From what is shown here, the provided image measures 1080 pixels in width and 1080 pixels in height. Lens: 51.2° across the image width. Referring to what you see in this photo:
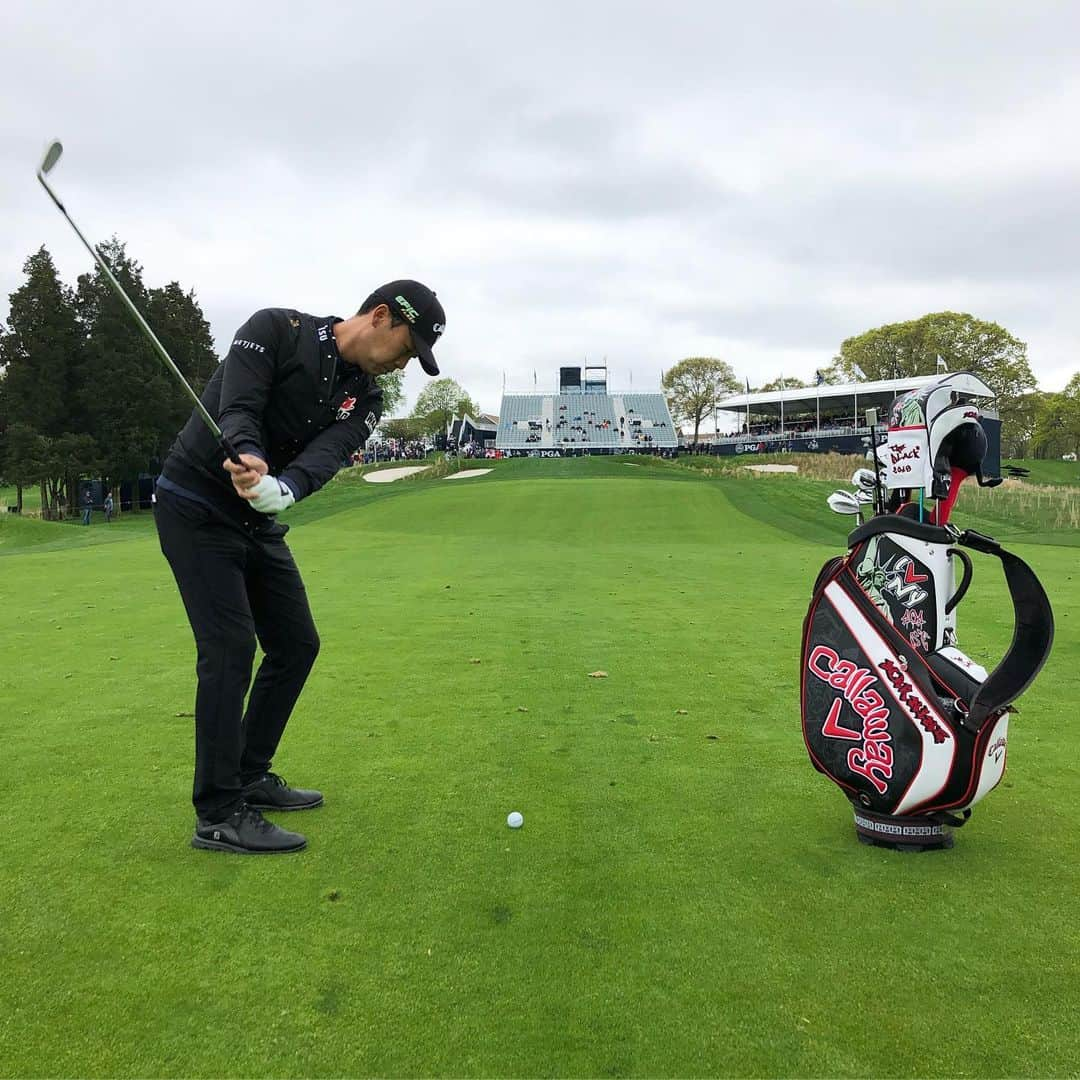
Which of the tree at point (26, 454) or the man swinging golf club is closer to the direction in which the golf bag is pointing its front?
the man swinging golf club

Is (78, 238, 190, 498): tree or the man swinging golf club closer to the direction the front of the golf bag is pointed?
the man swinging golf club

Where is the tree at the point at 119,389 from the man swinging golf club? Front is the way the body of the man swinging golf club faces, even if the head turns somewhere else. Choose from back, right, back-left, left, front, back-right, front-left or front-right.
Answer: back-left

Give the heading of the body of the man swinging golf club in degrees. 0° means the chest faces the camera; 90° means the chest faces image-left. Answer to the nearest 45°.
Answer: approximately 315°

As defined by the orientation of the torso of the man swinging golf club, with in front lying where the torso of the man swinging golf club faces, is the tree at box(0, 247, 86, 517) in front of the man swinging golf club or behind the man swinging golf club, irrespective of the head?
behind

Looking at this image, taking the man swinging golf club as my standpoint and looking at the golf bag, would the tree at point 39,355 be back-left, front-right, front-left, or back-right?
back-left

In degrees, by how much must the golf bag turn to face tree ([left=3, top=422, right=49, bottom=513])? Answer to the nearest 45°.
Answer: approximately 90° to its right

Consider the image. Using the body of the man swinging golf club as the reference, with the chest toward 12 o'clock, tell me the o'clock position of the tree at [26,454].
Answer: The tree is roughly at 7 o'clock from the man swinging golf club.

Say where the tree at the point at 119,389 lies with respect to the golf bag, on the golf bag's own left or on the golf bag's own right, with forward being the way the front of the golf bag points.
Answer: on the golf bag's own right
